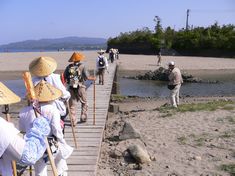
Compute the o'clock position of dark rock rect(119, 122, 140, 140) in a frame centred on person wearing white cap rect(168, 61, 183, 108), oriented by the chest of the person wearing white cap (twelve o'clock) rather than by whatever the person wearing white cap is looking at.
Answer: The dark rock is roughly at 11 o'clock from the person wearing white cap.

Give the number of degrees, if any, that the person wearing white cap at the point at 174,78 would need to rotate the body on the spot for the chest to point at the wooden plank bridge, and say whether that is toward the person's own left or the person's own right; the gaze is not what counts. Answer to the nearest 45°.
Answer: approximately 45° to the person's own left

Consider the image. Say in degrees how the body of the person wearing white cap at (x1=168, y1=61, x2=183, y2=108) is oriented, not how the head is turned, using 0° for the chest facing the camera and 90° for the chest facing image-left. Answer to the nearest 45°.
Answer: approximately 45°
